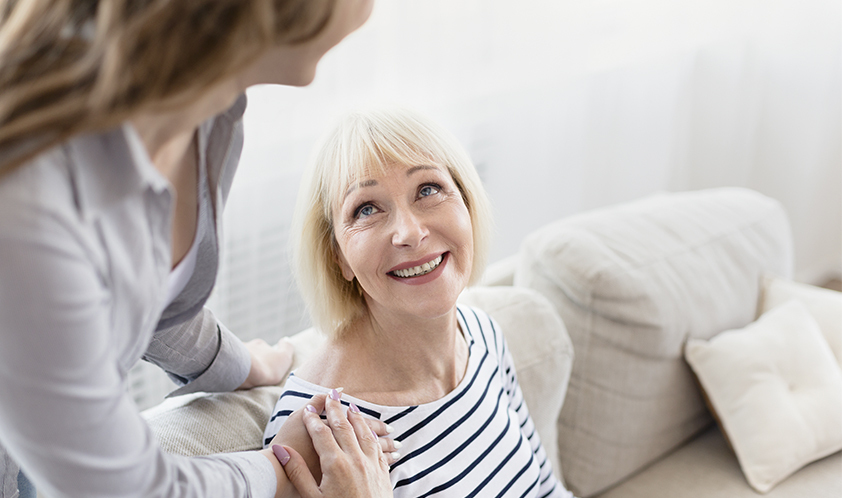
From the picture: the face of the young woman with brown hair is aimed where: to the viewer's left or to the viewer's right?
to the viewer's right

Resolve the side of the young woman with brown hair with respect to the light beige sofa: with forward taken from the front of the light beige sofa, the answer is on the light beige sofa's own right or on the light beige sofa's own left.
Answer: on the light beige sofa's own right

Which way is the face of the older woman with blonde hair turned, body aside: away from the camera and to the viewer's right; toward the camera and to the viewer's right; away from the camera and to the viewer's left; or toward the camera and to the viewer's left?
toward the camera and to the viewer's left
